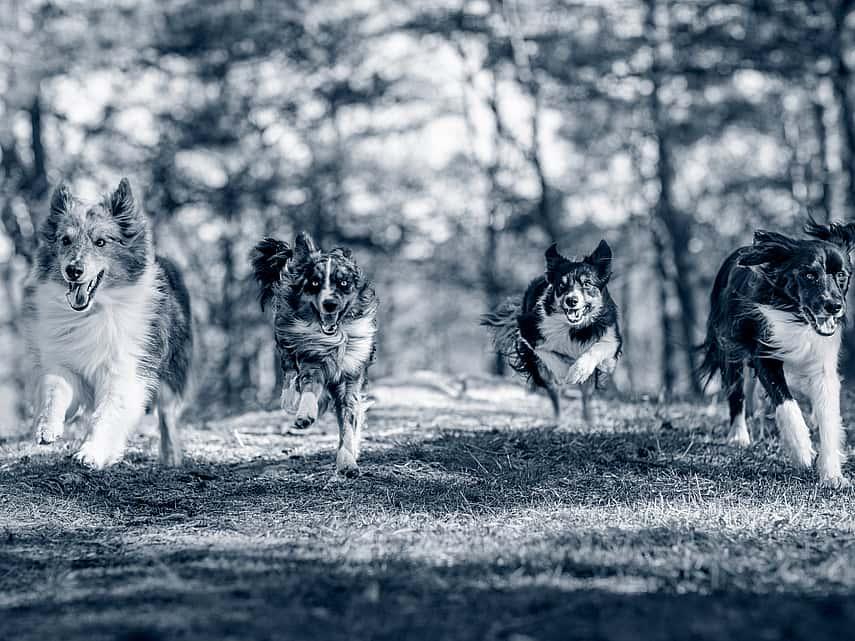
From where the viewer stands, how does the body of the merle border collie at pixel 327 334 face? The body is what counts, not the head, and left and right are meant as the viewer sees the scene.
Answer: facing the viewer

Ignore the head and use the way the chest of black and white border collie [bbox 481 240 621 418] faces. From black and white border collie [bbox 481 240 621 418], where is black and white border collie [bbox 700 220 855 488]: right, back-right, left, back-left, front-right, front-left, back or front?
front

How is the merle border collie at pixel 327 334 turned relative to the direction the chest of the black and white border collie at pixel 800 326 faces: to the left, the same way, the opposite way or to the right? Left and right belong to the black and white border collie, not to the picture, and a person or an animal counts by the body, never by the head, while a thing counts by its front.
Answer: the same way

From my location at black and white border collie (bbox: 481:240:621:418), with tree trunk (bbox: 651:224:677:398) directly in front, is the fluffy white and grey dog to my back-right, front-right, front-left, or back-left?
back-left

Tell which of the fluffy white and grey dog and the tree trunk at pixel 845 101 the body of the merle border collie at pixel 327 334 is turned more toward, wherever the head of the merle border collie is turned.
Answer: the fluffy white and grey dog

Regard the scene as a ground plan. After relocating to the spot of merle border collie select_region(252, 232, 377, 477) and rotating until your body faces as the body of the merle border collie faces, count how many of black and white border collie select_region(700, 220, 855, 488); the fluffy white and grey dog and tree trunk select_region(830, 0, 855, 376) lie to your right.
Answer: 1

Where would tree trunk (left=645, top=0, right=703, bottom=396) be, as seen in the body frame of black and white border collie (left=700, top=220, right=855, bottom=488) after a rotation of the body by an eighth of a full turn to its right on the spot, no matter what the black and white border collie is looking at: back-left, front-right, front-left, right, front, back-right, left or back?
back

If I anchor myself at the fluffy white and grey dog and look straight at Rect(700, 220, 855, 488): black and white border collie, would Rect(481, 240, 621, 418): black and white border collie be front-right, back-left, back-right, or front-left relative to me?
front-left

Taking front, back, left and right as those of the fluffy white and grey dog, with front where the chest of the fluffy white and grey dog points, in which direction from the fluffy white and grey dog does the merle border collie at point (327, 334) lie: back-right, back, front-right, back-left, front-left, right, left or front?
back-left

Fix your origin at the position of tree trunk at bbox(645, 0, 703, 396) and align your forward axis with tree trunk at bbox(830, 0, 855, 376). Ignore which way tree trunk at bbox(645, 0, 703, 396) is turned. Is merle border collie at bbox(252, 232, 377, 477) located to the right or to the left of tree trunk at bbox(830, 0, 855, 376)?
right

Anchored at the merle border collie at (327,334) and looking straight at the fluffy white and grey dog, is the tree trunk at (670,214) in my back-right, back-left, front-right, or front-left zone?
back-right

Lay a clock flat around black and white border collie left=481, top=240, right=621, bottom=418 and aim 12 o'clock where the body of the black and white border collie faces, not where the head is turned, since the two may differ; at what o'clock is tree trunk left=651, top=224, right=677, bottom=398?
The tree trunk is roughly at 8 o'clock from the black and white border collie.

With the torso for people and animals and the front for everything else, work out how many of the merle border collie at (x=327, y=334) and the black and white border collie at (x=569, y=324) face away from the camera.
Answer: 0

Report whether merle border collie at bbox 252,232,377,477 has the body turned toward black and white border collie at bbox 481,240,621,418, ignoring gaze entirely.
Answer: no

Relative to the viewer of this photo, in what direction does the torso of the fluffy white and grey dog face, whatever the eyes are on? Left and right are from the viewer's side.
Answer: facing the viewer and to the left of the viewer

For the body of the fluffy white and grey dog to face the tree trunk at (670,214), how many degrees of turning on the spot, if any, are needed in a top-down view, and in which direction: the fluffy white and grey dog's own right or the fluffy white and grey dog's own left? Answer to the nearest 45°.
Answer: approximately 180°

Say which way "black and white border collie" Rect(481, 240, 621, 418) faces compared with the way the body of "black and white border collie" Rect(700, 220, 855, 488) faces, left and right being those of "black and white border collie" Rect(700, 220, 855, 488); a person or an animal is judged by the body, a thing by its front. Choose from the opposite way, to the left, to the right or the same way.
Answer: the same way

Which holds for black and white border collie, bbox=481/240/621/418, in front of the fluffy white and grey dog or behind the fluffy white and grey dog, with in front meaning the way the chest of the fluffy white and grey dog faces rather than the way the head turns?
behind
